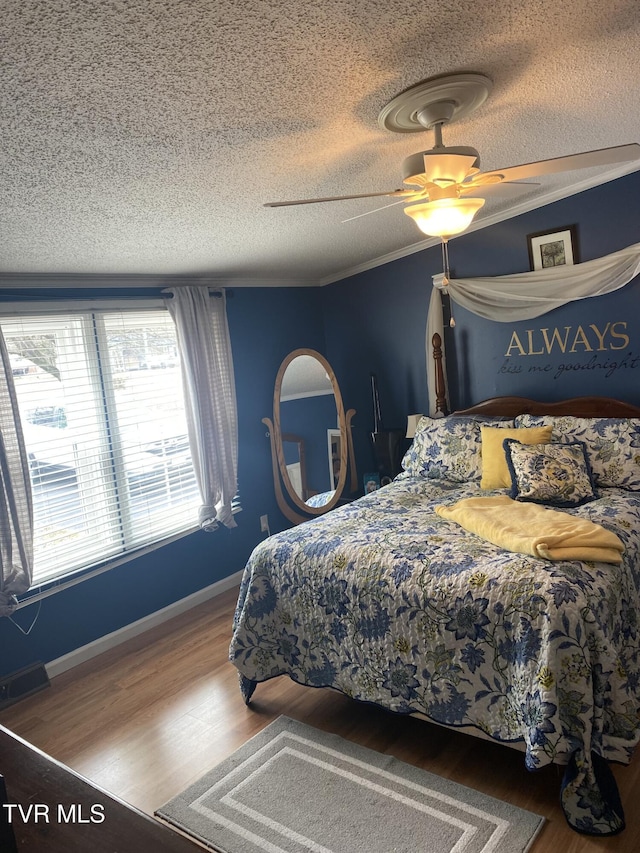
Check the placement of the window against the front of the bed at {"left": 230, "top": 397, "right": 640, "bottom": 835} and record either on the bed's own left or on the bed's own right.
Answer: on the bed's own right

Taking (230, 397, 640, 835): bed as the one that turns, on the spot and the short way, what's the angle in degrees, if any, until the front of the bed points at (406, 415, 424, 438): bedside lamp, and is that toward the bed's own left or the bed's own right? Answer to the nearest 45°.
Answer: approximately 135° to the bed's own right

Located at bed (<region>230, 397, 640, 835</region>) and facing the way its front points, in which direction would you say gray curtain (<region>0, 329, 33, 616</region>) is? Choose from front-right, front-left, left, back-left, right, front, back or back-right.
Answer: front-right

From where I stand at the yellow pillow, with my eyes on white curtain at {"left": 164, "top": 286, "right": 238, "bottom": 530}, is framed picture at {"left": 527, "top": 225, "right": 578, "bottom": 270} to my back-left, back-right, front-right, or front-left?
back-right

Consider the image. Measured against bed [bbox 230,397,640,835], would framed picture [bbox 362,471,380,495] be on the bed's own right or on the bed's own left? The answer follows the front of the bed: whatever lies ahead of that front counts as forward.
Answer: on the bed's own right

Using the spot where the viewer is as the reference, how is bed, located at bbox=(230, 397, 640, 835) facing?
facing the viewer and to the left of the viewer

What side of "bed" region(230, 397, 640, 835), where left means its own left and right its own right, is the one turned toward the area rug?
front

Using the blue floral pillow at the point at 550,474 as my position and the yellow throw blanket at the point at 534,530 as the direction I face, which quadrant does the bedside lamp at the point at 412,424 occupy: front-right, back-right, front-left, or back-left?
back-right
